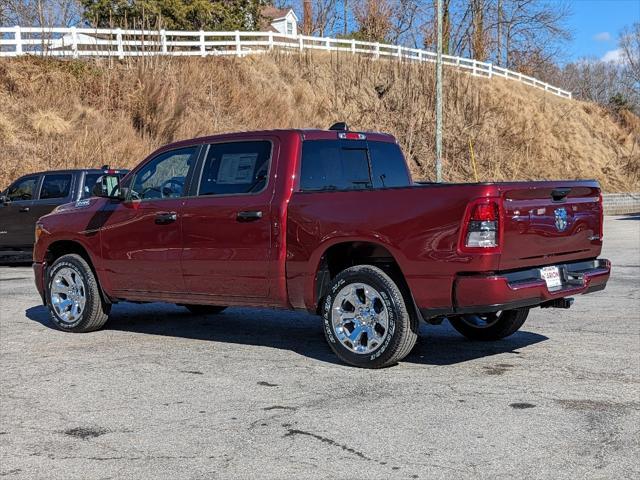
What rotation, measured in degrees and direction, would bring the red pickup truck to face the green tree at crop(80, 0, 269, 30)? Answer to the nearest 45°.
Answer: approximately 45° to its right

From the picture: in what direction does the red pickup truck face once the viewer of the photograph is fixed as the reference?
facing away from the viewer and to the left of the viewer

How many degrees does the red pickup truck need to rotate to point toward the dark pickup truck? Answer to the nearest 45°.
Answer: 0° — it already faces it

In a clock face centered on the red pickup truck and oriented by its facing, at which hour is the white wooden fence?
The white wooden fence is roughly at 1 o'clock from the red pickup truck.
